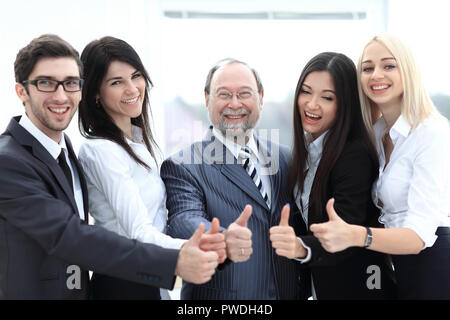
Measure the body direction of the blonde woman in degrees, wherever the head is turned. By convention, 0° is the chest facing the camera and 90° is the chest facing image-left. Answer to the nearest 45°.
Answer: approximately 45°

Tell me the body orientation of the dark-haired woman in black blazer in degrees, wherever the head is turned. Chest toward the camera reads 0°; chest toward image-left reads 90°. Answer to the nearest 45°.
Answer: approximately 45°

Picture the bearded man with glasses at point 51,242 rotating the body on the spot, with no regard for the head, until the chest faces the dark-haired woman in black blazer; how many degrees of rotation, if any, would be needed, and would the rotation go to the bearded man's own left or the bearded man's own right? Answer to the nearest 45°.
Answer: approximately 45° to the bearded man's own left
